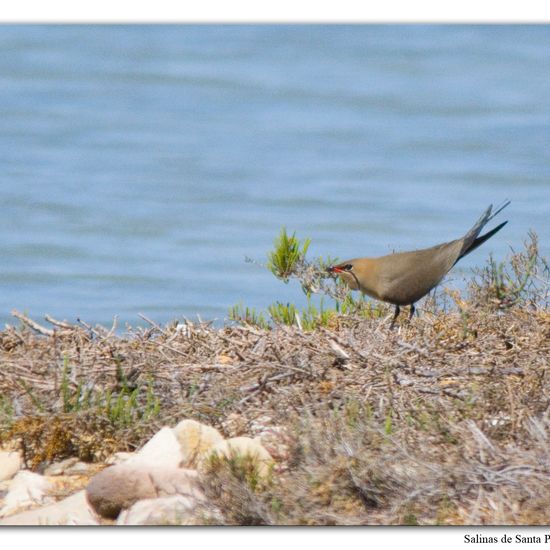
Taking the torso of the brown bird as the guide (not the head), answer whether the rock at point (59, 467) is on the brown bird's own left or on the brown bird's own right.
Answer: on the brown bird's own left

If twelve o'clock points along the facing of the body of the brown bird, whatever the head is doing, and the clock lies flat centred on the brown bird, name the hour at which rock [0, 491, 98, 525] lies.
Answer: The rock is roughly at 10 o'clock from the brown bird.

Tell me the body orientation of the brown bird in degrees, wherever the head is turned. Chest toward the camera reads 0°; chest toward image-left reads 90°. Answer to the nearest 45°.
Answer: approximately 90°

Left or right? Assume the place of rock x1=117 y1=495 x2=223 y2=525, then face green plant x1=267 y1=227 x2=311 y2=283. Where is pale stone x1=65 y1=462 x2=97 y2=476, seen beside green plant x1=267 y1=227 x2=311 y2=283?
left

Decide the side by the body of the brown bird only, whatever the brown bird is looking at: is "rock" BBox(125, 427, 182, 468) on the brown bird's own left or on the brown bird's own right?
on the brown bird's own left

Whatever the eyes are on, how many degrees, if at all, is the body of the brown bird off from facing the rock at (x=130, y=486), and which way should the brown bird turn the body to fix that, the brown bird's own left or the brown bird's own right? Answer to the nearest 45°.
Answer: approximately 45° to the brown bird's own left

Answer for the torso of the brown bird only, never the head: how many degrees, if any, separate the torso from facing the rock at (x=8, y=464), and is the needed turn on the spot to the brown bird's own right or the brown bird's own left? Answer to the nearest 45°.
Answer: approximately 45° to the brown bird's own left
